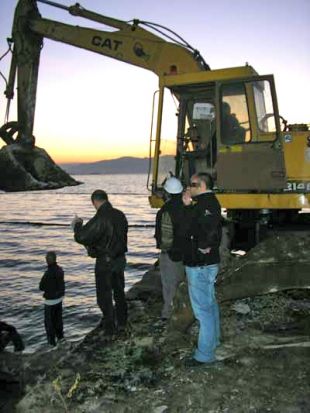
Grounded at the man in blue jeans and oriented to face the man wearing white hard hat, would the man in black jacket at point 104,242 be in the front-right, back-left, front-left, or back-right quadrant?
front-left

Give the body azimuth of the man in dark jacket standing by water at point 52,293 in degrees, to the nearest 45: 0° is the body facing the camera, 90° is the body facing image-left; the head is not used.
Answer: approximately 135°

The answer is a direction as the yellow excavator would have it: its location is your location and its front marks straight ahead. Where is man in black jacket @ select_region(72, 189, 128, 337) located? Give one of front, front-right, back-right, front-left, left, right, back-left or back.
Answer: front-left

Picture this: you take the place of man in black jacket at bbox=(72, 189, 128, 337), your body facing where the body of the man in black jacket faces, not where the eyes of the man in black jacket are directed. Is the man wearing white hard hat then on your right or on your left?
on your right

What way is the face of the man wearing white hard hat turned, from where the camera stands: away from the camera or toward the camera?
away from the camera

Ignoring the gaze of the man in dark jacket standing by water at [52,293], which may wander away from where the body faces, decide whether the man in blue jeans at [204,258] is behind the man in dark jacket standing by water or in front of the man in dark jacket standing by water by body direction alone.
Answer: behind

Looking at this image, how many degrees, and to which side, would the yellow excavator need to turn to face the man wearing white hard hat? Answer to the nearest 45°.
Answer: approximately 45° to its left

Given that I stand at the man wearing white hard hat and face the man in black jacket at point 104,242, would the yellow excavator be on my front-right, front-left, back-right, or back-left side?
back-right

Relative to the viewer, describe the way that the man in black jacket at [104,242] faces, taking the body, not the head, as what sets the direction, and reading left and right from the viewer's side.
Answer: facing away from the viewer and to the left of the viewer

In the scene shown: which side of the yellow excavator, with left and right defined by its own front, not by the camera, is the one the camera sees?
left

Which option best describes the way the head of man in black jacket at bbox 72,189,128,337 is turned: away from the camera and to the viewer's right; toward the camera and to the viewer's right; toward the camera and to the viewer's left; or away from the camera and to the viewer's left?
away from the camera and to the viewer's left
